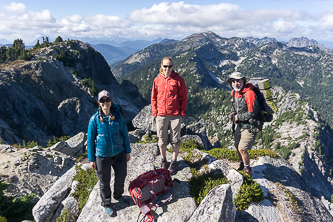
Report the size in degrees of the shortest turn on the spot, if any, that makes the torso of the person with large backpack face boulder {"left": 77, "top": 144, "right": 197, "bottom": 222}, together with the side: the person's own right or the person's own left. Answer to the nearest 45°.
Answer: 0° — they already face it

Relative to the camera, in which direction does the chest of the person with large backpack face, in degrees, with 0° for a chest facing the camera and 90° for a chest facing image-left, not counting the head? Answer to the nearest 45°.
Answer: approximately 45°

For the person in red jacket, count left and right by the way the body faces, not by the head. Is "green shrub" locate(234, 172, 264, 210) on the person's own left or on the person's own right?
on the person's own left

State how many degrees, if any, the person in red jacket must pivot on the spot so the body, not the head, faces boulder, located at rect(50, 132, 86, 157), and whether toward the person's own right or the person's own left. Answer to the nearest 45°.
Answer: approximately 135° to the person's own right

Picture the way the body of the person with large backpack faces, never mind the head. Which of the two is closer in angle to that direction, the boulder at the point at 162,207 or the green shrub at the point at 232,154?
the boulder

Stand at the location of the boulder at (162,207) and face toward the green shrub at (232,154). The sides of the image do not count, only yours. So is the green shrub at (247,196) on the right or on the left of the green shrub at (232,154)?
right

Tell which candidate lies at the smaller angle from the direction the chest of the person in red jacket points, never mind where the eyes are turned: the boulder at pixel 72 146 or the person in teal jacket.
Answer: the person in teal jacket
